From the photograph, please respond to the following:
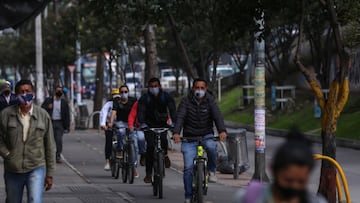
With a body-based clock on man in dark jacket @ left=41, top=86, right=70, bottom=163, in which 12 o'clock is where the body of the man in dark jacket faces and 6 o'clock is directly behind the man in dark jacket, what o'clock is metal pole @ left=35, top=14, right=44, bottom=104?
The metal pole is roughly at 6 o'clock from the man in dark jacket.

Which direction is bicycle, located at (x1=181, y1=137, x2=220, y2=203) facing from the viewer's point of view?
toward the camera

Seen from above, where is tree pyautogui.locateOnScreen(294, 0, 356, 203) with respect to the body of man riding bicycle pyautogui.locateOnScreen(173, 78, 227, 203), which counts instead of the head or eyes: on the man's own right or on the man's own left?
on the man's own left

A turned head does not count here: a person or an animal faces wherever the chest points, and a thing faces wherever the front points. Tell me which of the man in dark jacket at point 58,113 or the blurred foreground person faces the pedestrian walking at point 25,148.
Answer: the man in dark jacket

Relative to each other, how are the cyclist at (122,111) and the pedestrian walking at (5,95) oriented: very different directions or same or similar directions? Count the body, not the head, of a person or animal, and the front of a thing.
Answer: same or similar directions

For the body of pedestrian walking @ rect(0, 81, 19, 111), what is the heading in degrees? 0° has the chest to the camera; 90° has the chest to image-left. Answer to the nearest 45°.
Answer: approximately 0°

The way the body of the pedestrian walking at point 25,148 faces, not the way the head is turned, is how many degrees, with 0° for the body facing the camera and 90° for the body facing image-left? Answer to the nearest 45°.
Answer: approximately 0°

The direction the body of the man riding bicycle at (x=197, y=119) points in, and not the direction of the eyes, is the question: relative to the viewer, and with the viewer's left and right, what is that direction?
facing the viewer

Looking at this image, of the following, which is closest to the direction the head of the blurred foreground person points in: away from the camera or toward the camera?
toward the camera

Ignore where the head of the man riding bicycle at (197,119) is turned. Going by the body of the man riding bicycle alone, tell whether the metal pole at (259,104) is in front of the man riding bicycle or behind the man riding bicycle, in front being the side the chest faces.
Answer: behind

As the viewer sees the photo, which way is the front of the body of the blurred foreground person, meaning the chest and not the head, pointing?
toward the camera
